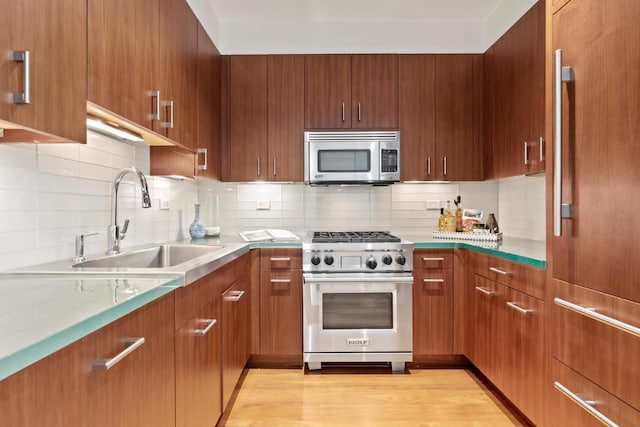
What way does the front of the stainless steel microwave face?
toward the camera

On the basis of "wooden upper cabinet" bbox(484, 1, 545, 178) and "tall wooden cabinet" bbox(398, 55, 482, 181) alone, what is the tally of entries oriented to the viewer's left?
1

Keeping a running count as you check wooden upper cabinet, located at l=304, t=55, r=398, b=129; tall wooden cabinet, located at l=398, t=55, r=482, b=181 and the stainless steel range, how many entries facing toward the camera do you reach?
3

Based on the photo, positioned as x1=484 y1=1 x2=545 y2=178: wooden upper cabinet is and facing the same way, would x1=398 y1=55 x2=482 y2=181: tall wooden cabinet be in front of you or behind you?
in front

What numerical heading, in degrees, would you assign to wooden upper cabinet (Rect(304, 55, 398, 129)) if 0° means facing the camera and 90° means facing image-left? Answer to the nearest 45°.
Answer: approximately 0°

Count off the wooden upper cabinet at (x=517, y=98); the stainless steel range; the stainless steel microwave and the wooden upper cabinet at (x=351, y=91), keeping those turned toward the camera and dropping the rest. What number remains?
3

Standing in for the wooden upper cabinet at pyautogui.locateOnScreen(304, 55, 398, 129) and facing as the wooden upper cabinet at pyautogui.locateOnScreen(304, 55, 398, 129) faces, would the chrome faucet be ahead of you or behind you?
ahead

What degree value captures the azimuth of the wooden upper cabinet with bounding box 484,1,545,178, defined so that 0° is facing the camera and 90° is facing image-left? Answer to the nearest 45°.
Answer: approximately 90°

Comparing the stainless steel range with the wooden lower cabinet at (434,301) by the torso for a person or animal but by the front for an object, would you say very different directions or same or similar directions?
same or similar directions

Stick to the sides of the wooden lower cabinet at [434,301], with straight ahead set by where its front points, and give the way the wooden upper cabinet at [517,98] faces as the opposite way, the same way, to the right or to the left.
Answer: to the right

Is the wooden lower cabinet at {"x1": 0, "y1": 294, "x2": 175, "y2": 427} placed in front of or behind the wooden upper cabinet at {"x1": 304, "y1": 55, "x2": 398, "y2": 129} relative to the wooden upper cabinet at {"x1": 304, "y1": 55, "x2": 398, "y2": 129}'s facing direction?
in front

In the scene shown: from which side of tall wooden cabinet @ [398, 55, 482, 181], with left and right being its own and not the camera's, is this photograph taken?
front

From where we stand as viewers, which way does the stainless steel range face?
facing the viewer

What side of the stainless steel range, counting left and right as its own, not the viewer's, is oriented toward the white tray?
left
